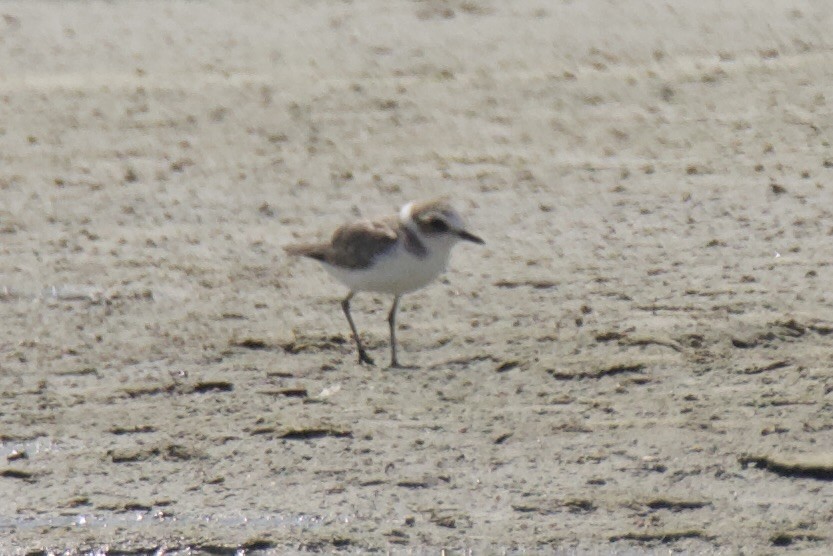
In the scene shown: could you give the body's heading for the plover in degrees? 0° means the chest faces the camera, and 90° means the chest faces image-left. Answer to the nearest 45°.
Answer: approximately 270°
